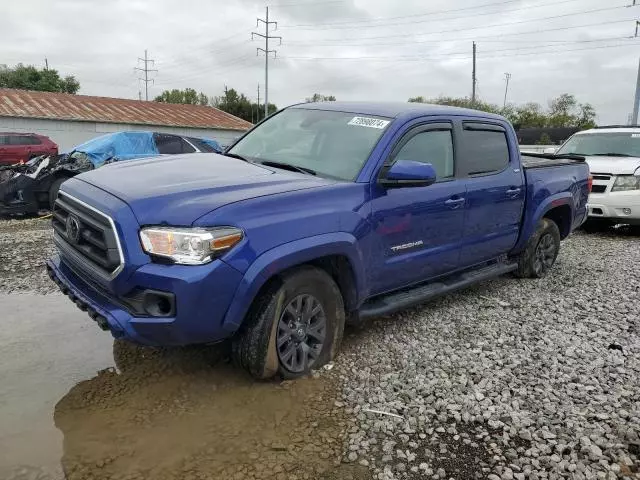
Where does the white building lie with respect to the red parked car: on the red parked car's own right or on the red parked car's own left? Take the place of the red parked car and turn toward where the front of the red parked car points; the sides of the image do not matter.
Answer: on the red parked car's own right

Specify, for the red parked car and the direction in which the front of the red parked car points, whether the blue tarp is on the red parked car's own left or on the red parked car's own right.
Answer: on the red parked car's own left

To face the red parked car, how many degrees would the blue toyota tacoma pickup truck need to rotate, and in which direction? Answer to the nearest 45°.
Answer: approximately 90° to its right

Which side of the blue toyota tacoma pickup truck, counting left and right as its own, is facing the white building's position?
right

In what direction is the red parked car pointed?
to the viewer's left
